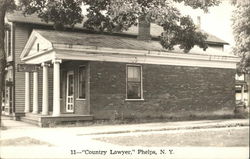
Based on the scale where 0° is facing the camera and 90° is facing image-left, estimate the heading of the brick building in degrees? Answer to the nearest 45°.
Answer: approximately 45°
